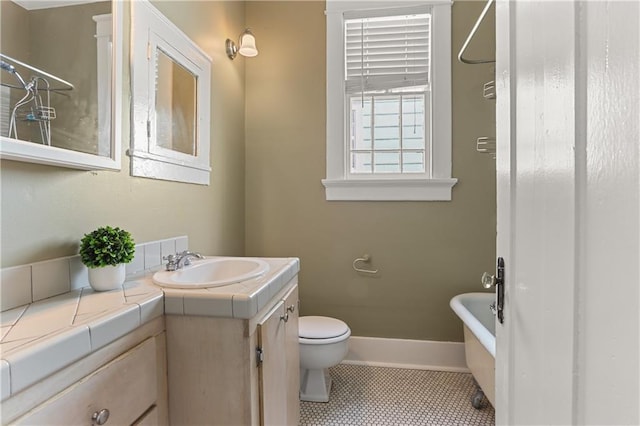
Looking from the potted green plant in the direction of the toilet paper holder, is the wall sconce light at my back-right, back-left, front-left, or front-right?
front-left

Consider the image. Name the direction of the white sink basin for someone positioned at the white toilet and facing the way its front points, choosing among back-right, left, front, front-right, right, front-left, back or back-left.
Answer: back-right

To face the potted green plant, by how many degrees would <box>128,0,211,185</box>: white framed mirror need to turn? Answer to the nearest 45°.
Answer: approximately 45° to its right

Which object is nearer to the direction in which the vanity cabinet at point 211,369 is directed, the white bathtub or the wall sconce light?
the white bathtub

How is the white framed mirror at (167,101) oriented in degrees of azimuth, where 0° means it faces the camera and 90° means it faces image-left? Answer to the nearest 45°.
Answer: approximately 315°

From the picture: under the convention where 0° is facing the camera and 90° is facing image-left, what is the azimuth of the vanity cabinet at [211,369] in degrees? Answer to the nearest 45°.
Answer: approximately 270°
